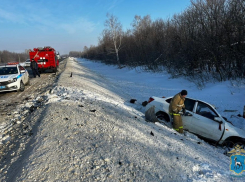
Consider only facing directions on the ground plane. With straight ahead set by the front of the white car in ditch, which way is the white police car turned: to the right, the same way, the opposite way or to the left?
to the right

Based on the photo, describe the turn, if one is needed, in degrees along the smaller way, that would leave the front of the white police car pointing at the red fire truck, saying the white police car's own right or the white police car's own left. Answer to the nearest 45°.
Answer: approximately 135° to the white police car's own right

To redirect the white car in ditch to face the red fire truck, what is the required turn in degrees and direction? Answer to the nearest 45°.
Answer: approximately 135° to its left

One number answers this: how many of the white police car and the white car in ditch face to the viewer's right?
1

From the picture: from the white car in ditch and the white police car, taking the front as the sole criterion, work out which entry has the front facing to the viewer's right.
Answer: the white car in ditch

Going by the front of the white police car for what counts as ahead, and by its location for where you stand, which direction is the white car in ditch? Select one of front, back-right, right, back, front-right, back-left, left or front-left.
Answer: left

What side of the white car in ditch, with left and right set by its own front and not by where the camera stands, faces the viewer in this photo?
right

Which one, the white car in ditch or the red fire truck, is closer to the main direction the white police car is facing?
the white car in ditch

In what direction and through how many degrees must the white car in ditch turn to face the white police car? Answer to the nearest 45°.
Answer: approximately 180°

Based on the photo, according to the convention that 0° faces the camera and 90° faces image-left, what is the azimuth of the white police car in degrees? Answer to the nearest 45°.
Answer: approximately 45°
